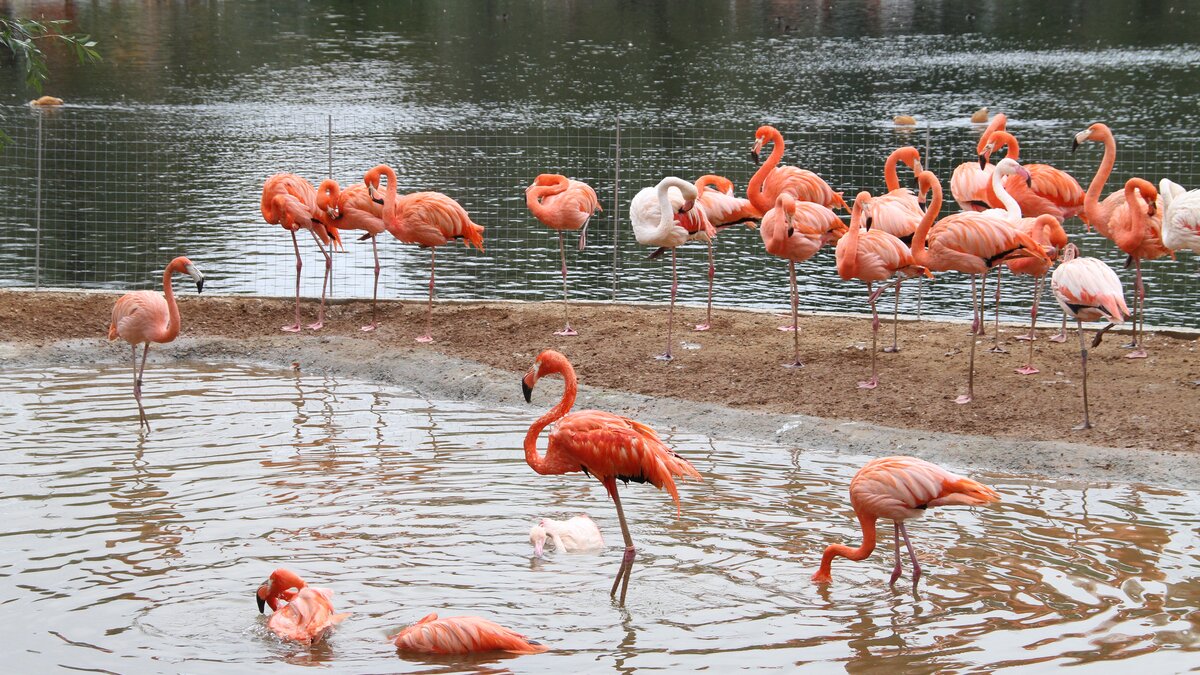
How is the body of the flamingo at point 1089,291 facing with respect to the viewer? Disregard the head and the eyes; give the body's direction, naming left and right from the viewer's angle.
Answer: facing to the left of the viewer

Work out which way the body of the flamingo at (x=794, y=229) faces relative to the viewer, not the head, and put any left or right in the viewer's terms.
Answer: facing the viewer and to the left of the viewer

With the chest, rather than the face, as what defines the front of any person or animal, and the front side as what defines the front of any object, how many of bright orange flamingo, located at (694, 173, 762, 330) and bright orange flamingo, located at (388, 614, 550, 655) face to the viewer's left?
2

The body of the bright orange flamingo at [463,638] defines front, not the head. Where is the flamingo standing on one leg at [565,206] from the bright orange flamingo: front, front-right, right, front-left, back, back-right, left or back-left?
right

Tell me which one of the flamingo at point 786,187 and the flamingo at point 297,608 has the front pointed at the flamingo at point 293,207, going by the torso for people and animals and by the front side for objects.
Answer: the flamingo at point 786,187

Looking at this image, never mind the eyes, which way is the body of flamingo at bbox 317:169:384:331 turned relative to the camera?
to the viewer's left

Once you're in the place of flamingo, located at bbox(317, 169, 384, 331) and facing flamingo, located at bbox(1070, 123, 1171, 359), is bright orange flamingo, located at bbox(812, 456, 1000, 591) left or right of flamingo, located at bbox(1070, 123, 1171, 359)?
right

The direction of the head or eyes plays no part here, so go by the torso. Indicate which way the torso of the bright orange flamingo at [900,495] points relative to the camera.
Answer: to the viewer's left

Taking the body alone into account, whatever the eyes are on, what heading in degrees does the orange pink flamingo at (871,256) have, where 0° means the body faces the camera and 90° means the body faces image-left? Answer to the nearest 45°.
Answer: approximately 45°

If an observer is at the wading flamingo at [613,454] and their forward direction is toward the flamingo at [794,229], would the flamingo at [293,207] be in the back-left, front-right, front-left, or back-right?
front-left

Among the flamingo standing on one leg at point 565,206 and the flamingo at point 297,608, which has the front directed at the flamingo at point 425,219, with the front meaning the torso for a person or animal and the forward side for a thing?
the flamingo standing on one leg

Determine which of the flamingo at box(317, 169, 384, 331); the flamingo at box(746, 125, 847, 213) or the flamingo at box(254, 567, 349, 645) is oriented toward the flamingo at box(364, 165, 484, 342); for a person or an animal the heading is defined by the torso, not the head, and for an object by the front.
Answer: the flamingo at box(746, 125, 847, 213)

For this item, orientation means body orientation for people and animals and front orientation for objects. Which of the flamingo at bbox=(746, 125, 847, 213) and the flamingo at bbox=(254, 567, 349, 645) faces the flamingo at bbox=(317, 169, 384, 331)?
the flamingo at bbox=(746, 125, 847, 213)

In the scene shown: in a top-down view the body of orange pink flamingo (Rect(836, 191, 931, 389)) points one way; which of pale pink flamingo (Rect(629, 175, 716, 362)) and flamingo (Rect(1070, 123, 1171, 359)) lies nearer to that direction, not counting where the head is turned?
the pale pink flamingo

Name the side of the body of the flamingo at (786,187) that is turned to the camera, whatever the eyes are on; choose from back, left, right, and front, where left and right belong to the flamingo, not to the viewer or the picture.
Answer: left

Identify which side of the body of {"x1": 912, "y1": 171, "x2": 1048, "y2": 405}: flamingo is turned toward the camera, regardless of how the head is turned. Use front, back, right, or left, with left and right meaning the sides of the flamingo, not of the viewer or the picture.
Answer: left

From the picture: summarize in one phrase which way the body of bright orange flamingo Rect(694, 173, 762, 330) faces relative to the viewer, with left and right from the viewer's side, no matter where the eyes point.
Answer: facing to the left of the viewer

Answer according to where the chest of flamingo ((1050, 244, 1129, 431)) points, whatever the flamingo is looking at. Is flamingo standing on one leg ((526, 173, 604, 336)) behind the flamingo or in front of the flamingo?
in front

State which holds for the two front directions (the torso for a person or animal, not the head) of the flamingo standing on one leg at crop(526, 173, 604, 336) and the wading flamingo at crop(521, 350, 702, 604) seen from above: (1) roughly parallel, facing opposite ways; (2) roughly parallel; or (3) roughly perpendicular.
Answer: roughly parallel
